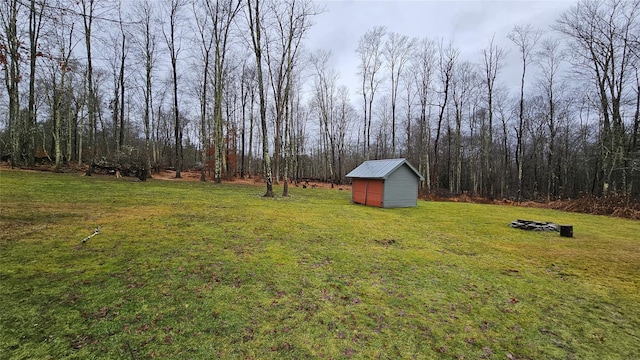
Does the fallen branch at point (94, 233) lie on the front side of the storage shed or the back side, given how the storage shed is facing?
on the front side

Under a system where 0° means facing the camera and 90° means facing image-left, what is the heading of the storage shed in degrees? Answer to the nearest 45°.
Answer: approximately 45°

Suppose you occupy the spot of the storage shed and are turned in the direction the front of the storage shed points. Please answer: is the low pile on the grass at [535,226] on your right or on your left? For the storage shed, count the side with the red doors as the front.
on your left
